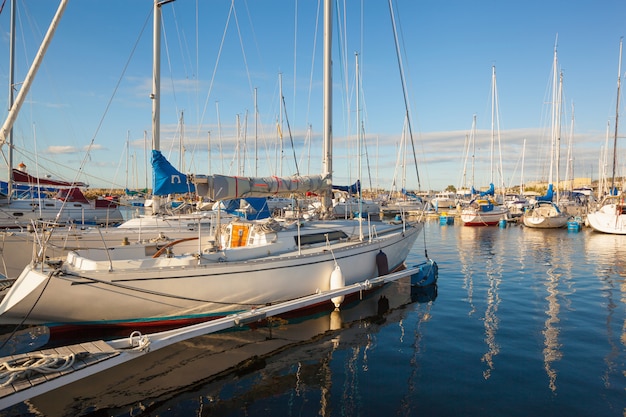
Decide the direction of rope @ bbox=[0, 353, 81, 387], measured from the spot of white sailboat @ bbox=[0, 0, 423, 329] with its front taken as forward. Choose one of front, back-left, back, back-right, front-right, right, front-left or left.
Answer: back

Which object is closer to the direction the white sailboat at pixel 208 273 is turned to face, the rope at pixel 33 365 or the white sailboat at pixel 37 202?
the white sailboat

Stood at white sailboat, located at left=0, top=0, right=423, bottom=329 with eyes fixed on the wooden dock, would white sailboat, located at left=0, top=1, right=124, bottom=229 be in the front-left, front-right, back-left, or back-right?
back-right

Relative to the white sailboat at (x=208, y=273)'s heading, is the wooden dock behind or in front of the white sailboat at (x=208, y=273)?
behind

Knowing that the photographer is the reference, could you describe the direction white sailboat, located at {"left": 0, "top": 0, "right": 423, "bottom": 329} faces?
facing away from the viewer and to the right of the viewer

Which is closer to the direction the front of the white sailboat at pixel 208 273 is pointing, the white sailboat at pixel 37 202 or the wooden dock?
the white sailboat
